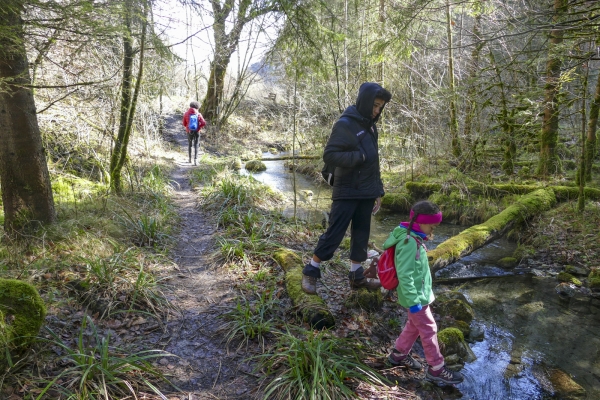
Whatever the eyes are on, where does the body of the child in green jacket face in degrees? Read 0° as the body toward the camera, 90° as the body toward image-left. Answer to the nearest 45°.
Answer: approximately 270°

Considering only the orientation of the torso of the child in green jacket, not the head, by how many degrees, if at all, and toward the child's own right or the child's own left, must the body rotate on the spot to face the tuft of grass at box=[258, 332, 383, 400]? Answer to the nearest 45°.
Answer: approximately 135° to the child's own right

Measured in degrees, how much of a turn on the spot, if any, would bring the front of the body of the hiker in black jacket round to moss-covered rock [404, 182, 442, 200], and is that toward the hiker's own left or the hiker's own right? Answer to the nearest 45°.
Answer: approximately 135° to the hiker's own left

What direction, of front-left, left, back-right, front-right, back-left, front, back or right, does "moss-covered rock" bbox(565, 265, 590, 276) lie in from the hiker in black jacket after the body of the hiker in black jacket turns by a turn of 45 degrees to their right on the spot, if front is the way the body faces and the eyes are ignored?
back-left

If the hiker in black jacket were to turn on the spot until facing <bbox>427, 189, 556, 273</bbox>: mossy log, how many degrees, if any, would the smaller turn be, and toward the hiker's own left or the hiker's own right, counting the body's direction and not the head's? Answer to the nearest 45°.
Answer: approximately 90° to the hiker's own left

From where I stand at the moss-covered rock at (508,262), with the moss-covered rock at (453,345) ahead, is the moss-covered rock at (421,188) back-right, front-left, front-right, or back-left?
back-right

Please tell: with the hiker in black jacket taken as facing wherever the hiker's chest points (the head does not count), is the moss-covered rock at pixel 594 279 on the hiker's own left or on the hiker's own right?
on the hiker's own left
